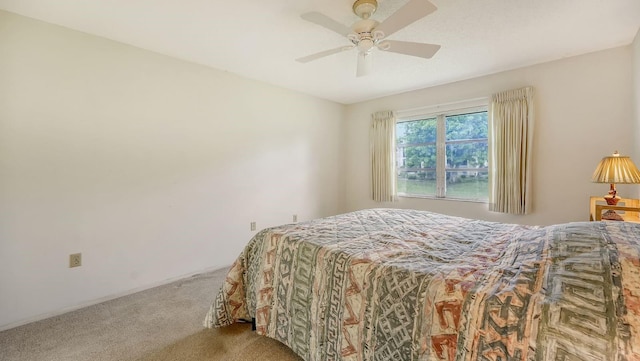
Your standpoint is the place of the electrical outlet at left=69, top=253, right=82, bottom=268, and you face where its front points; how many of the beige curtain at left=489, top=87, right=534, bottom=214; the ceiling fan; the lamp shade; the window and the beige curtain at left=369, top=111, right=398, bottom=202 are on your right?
0

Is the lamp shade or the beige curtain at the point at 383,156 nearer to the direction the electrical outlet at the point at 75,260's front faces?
the lamp shade

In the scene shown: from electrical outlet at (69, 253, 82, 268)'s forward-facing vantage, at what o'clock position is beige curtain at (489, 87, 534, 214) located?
The beige curtain is roughly at 10 o'clock from the electrical outlet.

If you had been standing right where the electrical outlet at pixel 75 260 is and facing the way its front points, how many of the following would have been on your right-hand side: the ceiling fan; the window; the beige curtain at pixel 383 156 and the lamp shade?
0

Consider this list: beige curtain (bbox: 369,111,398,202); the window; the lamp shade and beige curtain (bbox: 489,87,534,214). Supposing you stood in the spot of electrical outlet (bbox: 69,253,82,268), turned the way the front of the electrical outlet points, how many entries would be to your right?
0

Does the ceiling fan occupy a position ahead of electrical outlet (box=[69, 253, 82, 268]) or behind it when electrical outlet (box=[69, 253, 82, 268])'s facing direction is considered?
ahead

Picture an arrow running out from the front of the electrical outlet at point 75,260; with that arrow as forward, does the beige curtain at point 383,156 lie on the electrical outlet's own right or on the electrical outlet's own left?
on the electrical outlet's own left

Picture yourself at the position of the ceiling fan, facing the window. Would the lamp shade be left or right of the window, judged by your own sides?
right

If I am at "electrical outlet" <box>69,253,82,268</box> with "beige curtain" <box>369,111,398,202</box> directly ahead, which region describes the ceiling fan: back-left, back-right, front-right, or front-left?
front-right

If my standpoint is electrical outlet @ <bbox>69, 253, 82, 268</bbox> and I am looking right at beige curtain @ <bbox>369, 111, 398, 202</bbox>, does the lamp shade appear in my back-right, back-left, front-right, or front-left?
front-right

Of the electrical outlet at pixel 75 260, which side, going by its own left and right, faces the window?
left

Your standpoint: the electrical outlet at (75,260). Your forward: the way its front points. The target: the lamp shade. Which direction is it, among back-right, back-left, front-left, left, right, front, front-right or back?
front-left

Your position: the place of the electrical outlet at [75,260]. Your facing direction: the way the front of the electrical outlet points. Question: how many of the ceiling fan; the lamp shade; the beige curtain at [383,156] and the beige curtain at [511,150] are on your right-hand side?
0

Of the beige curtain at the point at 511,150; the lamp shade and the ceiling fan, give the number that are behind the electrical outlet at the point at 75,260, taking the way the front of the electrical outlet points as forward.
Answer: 0
